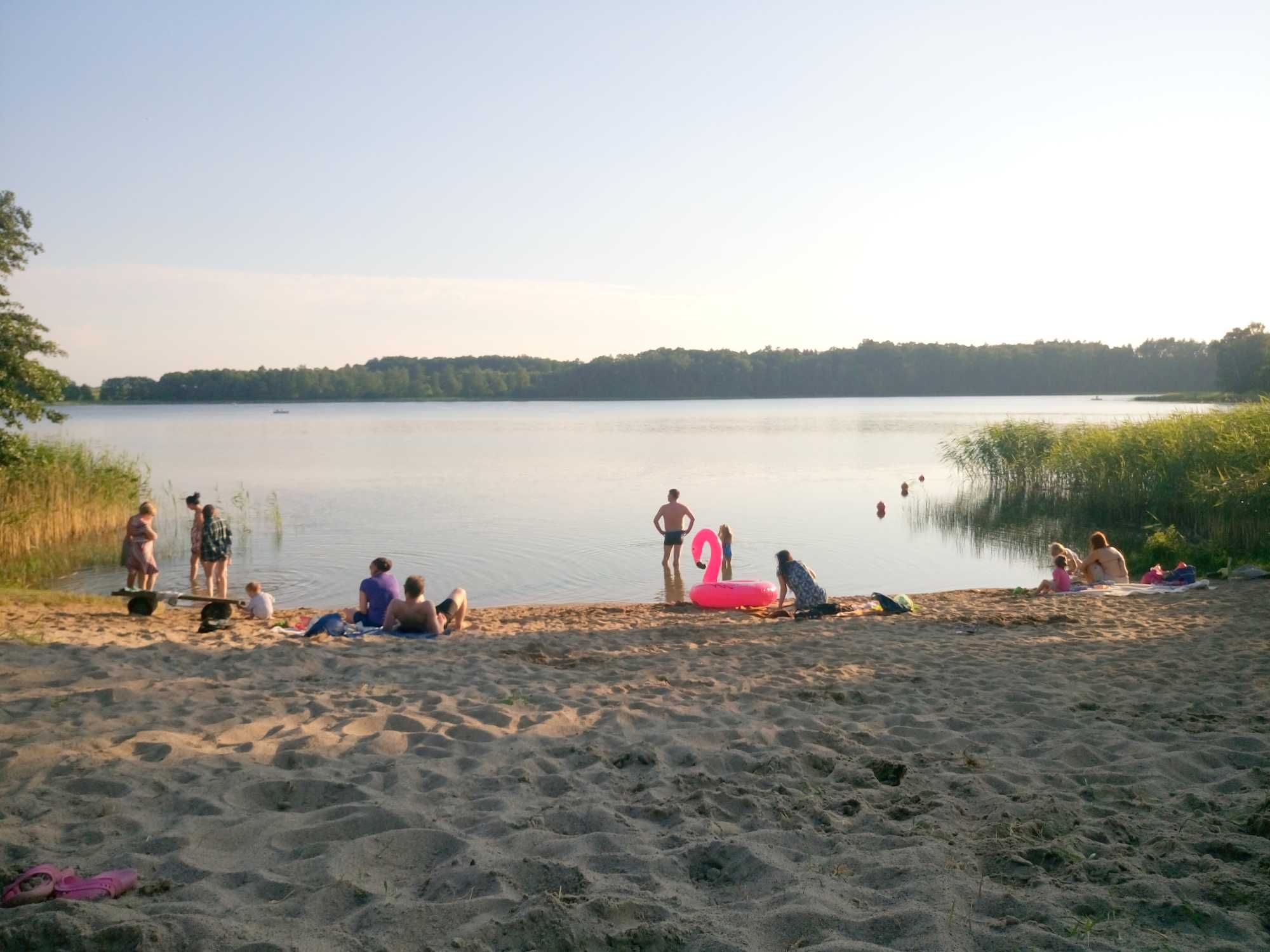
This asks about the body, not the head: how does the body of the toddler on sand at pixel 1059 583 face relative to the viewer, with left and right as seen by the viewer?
facing to the left of the viewer
